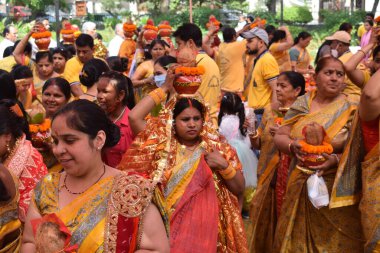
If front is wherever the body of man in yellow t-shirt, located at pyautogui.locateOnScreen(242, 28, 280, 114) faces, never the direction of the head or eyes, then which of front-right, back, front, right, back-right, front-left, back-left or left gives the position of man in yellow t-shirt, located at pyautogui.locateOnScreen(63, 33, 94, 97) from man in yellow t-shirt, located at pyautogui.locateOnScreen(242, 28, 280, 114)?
front

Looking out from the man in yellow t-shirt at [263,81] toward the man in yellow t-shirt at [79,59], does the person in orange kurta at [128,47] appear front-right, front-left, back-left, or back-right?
front-right

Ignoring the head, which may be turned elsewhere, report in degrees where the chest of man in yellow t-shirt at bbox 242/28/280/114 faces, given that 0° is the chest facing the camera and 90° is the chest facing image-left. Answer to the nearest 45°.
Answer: approximately 90°

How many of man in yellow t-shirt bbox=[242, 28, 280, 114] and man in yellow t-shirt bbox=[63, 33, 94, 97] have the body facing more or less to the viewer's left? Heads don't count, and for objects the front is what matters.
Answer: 1

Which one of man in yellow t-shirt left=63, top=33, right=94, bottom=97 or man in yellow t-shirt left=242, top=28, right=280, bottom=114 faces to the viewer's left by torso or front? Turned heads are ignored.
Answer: man in yellow t-shirt left=242, top=28, right=280, bottom=114

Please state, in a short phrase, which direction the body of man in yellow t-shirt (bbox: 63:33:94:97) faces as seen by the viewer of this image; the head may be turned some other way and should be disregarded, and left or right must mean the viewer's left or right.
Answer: facing the viewer and to the right of the viewer

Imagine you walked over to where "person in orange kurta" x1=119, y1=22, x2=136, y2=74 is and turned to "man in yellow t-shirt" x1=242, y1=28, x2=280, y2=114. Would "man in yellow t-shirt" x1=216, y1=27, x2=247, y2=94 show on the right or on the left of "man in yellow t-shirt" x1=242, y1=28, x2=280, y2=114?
left

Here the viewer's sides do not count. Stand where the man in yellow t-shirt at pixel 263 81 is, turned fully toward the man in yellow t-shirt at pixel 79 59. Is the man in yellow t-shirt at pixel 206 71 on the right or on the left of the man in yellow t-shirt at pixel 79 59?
left

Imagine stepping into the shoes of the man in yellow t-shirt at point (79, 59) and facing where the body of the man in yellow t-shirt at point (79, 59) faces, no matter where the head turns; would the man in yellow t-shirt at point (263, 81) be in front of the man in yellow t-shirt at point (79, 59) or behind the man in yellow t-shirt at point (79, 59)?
in front
